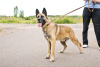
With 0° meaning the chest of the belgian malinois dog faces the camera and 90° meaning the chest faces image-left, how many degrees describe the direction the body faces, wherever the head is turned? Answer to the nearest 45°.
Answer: approximately 45°
